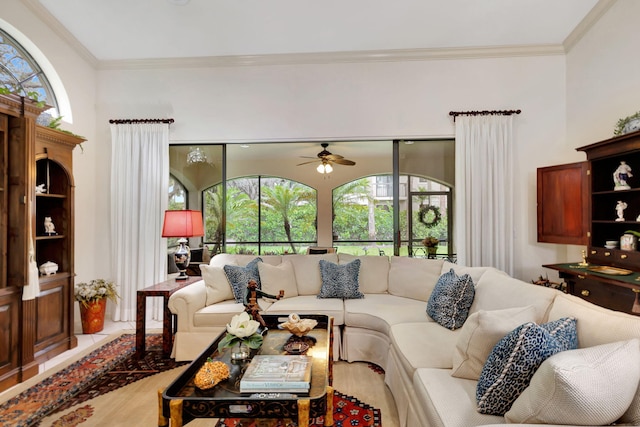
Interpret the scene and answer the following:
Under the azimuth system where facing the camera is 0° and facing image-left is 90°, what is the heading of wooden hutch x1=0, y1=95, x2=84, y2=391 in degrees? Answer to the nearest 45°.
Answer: approximately 315°

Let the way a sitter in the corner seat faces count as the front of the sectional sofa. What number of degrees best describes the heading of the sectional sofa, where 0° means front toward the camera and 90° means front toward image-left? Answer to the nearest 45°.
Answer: approximately 45°

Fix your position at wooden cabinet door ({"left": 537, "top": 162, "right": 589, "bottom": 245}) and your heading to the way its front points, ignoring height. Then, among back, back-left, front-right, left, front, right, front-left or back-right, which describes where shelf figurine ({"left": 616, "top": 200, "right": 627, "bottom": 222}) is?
left

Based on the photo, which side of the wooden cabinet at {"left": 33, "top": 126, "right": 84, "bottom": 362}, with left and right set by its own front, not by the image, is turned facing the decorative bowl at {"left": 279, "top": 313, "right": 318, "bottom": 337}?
front

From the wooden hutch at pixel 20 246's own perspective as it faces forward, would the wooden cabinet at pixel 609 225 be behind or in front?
in front

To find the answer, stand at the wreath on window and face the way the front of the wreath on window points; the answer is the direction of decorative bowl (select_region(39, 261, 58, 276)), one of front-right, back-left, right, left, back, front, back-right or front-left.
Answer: front-right

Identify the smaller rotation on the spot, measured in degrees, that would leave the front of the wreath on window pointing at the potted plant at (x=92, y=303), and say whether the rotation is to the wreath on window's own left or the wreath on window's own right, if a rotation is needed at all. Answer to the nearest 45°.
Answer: approximately 45° to the wreath on window's own right

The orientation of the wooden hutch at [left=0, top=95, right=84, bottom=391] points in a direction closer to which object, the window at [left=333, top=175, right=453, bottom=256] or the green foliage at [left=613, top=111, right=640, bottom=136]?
the green foliage

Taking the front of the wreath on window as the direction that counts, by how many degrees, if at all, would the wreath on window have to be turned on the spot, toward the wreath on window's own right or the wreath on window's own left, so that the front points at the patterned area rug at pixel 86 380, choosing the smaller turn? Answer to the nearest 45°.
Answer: approximately 45° to the wreath on window's own right

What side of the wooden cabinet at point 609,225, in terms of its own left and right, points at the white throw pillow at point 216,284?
front

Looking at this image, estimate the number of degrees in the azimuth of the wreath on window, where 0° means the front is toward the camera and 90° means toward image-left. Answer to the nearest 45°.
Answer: approximately 0°

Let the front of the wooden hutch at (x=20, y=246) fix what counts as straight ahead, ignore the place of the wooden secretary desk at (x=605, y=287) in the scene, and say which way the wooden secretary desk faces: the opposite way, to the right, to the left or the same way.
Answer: the opposite way

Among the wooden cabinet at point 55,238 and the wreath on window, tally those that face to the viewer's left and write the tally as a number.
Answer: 0
